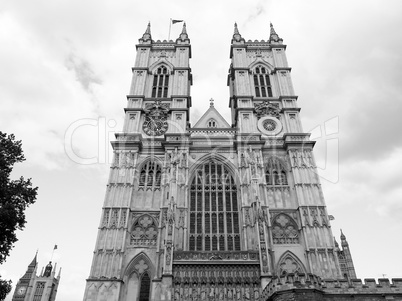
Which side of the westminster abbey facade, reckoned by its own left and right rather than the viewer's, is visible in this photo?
front

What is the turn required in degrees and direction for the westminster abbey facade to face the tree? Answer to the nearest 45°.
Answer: approximately 45° to its right
